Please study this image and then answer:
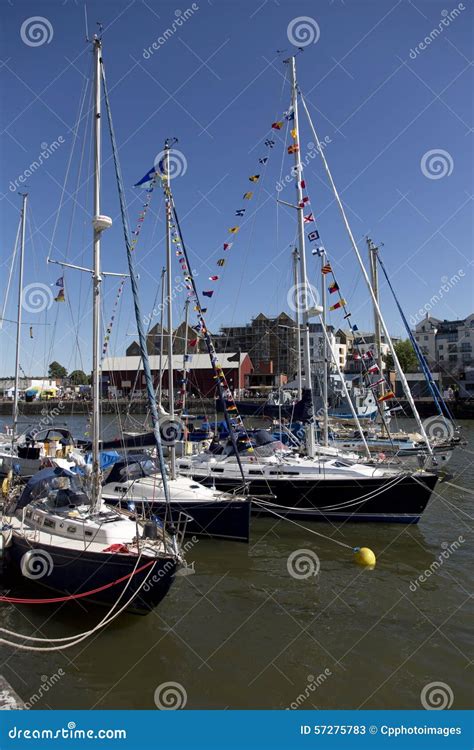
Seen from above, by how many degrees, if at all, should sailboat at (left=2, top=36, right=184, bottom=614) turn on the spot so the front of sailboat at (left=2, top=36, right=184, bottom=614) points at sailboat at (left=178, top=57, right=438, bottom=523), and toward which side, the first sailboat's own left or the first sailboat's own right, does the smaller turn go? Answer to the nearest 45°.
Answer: approximately 90° to the first sailboat's own left

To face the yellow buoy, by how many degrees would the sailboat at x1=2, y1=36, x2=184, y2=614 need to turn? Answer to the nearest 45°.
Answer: approximately 45° to its left

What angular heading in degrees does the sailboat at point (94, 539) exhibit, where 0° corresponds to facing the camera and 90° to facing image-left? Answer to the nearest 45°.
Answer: approximately 315°

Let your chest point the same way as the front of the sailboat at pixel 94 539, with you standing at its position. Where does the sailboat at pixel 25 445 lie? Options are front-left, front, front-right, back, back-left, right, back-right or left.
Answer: back-left

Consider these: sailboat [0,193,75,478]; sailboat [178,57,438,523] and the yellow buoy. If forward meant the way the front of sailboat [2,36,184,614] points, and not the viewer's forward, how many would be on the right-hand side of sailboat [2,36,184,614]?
0

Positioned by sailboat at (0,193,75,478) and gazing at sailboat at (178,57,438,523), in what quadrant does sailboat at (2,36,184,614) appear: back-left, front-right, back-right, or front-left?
front-right

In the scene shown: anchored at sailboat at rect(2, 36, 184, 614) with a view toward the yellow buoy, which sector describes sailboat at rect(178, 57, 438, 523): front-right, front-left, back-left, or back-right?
front-left
